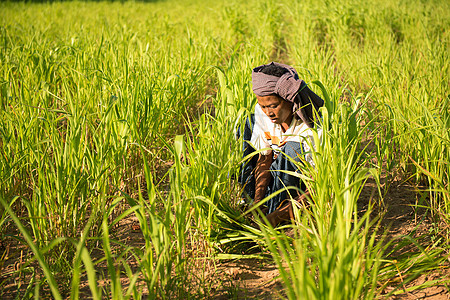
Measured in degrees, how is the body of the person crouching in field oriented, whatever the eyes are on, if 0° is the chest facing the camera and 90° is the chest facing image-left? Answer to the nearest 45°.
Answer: approximately 45°
